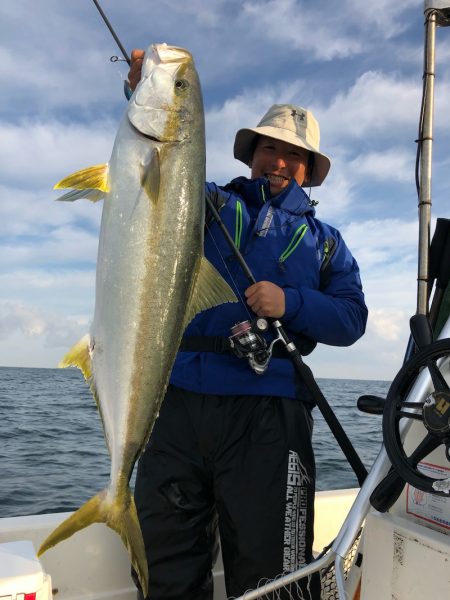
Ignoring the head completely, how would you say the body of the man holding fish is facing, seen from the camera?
toward the camera
